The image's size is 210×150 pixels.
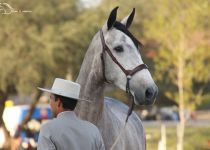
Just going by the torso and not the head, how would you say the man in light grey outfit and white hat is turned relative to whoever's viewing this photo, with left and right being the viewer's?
facing away from the viewer and to the left of the viewer

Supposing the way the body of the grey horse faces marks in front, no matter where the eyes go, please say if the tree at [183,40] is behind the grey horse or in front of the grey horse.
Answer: behind

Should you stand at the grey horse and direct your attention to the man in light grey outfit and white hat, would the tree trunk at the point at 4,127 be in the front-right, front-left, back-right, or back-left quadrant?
back-right

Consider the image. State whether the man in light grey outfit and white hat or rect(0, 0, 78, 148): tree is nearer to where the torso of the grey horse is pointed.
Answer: the man in light grey outfit and white hat

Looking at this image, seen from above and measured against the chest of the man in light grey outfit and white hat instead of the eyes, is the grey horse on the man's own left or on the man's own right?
on the man's own right

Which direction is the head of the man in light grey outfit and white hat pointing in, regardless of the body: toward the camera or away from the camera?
away from the camera
